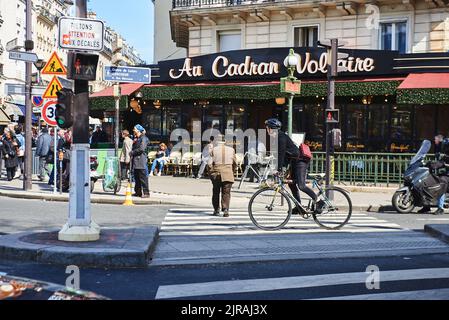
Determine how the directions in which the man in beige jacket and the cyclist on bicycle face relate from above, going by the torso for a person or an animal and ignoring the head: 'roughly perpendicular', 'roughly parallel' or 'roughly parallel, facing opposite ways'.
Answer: roughly perpendicular

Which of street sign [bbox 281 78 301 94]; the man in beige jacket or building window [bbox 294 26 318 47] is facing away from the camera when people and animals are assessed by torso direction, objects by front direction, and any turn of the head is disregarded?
the man in beige jacket

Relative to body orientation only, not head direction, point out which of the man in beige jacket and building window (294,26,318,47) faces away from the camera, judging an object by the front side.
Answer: the man in beige jacket
